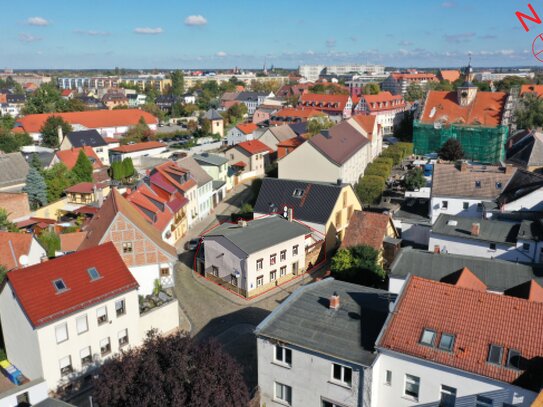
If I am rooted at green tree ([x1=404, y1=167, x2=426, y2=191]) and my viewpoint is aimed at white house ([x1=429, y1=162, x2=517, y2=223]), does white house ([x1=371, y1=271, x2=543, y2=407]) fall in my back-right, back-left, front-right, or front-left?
front-right

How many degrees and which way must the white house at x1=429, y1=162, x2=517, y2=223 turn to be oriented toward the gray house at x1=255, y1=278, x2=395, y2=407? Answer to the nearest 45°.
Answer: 0° — it already faces it

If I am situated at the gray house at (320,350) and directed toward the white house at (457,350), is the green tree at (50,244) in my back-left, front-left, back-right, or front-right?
back-left

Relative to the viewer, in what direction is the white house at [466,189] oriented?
toward the camera

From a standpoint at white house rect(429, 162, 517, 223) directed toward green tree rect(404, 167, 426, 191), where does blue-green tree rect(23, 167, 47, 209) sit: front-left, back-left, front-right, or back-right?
front-left

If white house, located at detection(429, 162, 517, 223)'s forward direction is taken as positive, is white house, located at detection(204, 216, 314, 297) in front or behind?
in front

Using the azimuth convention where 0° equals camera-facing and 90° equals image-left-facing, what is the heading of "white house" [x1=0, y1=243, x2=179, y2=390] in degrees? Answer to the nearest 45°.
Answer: approximately 315°

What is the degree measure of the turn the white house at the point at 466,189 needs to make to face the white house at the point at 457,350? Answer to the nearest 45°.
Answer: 0° — it already faces it

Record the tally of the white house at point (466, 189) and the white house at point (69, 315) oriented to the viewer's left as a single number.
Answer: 0

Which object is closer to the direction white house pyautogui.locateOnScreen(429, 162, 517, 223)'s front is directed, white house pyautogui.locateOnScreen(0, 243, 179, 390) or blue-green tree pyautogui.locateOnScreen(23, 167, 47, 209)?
the white house

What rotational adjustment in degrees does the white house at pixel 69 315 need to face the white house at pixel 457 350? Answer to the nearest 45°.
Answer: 0° — it already faces it

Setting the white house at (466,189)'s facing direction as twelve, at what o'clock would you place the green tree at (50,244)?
The green tree is roughly at 2 o'clock from the white house.

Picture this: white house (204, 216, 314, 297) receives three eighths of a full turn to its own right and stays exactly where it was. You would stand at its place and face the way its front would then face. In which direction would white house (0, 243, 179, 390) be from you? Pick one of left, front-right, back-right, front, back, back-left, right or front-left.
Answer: front-left

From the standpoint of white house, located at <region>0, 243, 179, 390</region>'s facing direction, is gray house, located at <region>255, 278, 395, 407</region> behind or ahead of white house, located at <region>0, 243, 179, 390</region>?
ahead

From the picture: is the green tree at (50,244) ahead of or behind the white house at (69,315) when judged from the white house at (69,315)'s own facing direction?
behind

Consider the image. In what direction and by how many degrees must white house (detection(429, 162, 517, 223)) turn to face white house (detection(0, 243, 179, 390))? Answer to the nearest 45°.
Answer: approximately 45° to its right

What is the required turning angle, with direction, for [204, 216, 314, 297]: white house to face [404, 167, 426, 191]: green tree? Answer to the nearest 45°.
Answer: approximately 90° to its left
